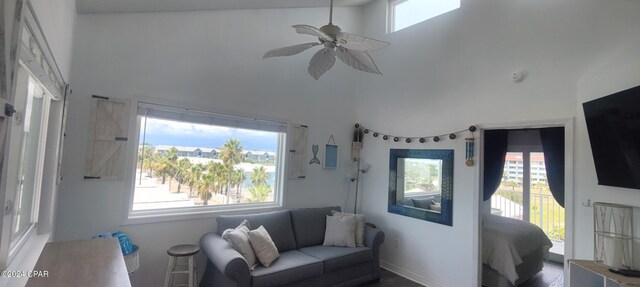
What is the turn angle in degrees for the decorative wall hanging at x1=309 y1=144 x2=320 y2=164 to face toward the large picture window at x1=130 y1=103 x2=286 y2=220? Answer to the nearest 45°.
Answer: approximately 45° to its right

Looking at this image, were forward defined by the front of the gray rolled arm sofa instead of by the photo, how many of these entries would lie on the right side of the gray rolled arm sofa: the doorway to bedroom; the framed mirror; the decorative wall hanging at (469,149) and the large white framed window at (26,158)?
1

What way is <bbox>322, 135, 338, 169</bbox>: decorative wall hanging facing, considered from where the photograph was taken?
facing the viewer

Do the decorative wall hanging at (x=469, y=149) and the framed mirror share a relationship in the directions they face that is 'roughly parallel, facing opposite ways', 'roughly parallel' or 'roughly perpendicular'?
roughly parallel

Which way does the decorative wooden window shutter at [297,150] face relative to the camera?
toward the camera

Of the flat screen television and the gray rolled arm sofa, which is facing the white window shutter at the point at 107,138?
the flat screen television

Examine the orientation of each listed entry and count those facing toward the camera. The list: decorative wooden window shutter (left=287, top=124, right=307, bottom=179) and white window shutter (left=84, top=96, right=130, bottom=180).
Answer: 2

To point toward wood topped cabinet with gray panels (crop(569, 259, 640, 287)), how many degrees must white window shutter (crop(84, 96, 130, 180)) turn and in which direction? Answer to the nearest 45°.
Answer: approximately 45° to its left

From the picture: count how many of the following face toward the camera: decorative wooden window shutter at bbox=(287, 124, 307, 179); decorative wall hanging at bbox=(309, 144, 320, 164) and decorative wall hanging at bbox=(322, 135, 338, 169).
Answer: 3

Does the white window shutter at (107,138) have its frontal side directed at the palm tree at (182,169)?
no

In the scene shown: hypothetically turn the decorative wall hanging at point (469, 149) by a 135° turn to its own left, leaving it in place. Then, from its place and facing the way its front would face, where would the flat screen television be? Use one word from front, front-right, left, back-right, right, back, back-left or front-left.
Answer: front-right

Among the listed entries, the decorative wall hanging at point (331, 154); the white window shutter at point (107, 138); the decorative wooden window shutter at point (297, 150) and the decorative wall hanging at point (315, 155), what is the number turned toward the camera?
4

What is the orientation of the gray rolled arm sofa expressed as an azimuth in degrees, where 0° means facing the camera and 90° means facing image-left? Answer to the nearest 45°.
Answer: approximately 315°

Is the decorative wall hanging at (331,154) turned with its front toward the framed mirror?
no

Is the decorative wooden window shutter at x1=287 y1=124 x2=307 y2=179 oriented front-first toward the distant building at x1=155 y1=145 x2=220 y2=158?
no

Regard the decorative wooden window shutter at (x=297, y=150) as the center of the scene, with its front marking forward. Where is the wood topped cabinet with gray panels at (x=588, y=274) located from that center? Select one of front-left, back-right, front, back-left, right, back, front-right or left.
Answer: front-left

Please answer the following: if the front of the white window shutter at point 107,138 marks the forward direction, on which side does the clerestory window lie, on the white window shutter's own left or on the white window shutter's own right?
on the white window shutter's own left
